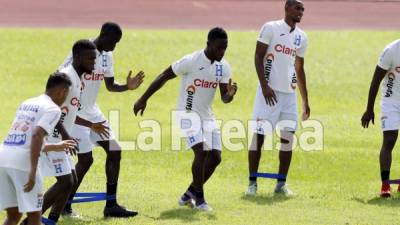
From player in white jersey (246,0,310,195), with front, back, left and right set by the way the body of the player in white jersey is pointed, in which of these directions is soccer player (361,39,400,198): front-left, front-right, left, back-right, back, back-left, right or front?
front-left

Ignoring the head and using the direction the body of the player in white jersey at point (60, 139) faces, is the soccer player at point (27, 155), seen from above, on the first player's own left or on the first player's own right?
on the first player's own right

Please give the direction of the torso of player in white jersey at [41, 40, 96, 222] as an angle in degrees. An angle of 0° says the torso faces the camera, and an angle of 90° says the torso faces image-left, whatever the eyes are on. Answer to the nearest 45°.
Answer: approximately 315°

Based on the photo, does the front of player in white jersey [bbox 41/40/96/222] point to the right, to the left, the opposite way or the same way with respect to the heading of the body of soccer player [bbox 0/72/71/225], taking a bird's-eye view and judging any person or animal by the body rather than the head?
to the right

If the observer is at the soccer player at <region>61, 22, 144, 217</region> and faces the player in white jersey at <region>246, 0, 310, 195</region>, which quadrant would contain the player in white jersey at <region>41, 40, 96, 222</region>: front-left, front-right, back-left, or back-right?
back-right

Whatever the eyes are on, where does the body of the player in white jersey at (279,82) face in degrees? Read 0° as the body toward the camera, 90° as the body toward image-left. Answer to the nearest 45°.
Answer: approximately 315°

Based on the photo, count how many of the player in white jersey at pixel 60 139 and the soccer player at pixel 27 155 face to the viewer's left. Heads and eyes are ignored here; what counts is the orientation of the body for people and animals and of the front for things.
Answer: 0

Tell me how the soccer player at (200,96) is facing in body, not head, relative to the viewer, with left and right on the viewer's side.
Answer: facing the viewer and to the right of the viewer

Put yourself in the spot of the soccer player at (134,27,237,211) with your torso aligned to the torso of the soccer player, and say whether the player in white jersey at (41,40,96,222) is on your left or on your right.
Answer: on your right
